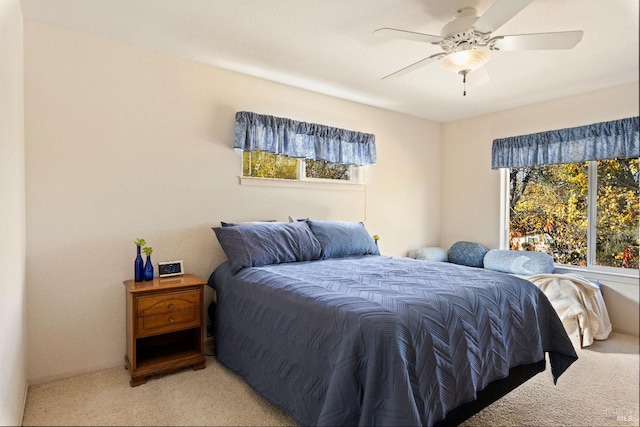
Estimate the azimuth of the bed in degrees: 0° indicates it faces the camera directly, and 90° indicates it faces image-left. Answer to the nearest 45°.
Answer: approximately 315°

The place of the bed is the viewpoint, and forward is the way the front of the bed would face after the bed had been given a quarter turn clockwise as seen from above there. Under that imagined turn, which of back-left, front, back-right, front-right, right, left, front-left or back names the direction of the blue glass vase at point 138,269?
front-right

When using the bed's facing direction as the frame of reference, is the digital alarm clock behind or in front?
behind

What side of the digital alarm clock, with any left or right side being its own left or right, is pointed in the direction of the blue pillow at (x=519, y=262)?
left

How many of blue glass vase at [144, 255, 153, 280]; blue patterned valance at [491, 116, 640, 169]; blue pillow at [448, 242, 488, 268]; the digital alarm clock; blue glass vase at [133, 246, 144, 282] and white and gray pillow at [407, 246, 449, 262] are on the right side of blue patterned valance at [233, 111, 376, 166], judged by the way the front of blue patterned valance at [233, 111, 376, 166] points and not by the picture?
3

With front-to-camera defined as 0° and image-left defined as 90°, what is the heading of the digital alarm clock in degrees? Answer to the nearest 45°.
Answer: approximately 0°

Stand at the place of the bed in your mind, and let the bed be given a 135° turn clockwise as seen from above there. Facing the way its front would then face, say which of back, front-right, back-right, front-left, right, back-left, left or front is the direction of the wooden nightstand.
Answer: front

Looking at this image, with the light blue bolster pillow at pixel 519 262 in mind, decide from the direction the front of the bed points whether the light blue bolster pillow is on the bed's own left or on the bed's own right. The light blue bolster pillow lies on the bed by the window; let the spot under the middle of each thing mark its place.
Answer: on the bed's own left
